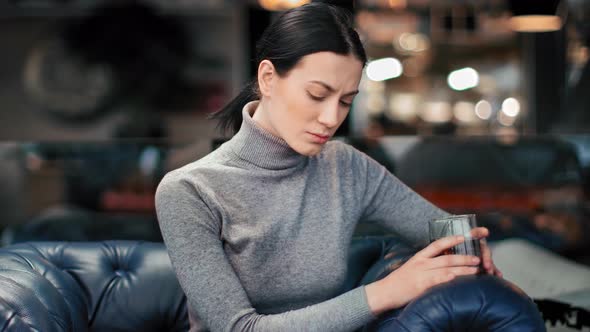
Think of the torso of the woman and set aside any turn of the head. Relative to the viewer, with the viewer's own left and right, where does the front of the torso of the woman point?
facing the viewer and to the right of the viewer

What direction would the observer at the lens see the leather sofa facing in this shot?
facing the viewer
